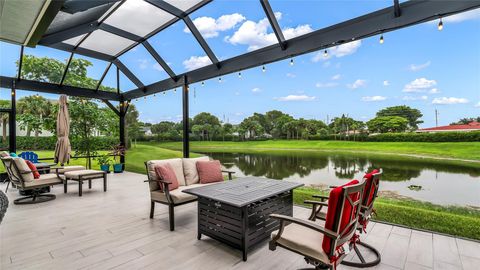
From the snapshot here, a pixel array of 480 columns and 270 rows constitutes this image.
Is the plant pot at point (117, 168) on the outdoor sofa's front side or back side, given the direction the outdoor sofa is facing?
on the back side

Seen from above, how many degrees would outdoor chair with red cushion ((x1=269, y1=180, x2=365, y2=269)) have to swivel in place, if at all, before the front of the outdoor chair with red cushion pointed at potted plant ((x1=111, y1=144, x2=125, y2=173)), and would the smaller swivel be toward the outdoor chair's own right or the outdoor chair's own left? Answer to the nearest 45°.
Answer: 0° — it already faces it

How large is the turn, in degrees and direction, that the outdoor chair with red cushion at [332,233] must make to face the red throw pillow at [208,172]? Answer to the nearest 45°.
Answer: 0° — it already faces it

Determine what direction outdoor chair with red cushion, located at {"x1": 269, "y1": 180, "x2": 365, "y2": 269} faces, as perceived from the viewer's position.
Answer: facing away from the viewer and to the left of the viewer

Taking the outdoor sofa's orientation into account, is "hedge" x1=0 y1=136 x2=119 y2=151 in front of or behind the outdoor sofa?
behind

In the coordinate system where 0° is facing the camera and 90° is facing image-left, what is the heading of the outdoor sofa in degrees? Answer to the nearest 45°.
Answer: approximately 315°

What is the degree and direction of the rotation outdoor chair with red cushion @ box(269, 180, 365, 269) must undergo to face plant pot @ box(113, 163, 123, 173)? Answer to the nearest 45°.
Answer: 0° — it already faces it

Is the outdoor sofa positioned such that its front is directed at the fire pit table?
yes

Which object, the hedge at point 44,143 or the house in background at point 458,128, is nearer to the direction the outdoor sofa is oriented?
the house in background
